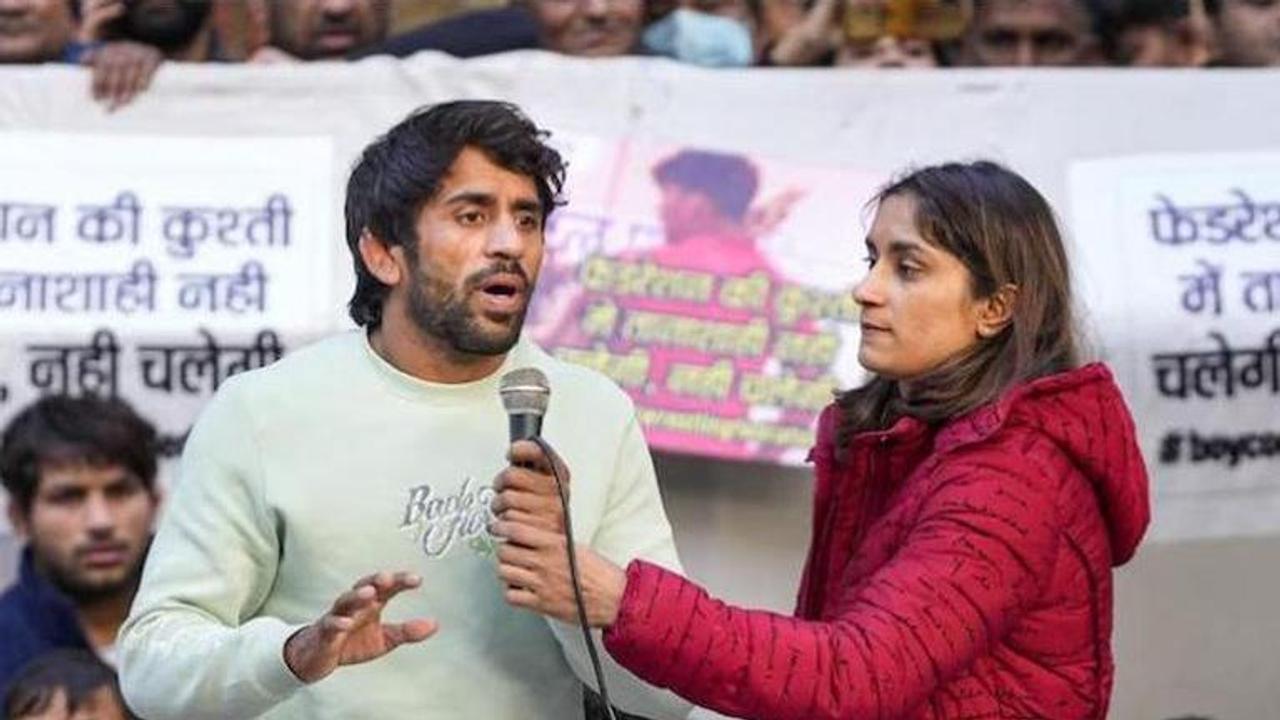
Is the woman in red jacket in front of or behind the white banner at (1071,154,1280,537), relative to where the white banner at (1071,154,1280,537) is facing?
in front

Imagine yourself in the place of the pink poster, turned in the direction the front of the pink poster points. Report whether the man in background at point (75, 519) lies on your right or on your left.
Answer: on your right

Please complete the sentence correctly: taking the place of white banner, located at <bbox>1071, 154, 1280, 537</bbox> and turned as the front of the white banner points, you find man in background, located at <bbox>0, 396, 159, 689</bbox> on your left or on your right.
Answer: on your right

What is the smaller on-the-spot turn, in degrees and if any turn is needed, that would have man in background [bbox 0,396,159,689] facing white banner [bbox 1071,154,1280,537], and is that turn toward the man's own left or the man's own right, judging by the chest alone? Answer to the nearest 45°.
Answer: approximately 45° to the man's own left

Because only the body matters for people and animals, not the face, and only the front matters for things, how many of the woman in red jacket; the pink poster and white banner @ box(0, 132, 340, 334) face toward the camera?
2

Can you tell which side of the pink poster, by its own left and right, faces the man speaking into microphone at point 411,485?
front

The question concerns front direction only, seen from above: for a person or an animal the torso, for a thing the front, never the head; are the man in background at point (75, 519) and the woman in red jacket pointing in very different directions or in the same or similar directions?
very different directions

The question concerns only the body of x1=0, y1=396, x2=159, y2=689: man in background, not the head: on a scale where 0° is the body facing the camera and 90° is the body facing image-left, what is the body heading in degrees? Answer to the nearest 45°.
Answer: approximately 315°

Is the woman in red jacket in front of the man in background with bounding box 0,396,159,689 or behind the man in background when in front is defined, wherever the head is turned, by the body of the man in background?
in front

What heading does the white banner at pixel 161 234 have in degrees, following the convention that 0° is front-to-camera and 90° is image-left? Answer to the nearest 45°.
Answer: approximately 0°

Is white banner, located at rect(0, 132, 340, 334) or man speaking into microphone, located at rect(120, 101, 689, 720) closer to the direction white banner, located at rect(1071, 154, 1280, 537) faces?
the man speaking into microphone

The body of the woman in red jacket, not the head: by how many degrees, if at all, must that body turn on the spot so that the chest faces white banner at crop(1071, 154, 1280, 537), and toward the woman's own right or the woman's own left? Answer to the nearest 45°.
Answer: approximately 90° to the woman's own right

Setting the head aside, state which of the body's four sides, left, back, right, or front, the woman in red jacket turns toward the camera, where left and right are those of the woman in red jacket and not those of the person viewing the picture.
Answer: left
